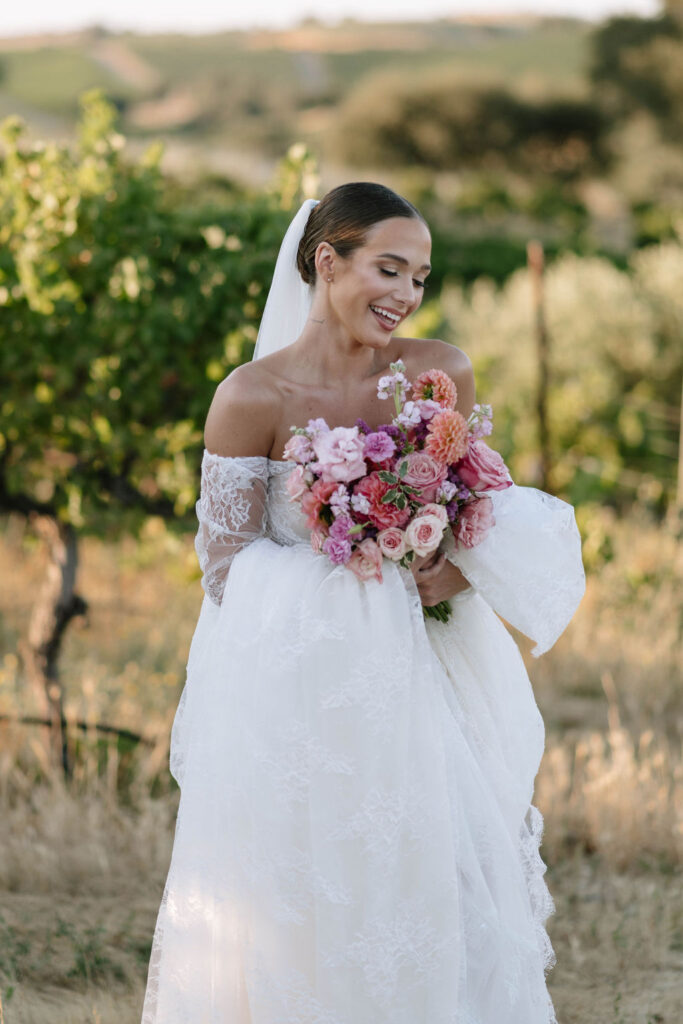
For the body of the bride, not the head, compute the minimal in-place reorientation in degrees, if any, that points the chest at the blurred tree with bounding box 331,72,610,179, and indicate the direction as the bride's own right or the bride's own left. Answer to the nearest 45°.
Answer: approximately 135° to the bride's own left

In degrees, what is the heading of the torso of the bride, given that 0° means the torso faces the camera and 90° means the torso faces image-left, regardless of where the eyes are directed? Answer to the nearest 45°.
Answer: approximately 315°

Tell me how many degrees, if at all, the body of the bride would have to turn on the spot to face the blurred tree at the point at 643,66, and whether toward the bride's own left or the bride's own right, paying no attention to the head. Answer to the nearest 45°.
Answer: approximately 135° to the bride's own left

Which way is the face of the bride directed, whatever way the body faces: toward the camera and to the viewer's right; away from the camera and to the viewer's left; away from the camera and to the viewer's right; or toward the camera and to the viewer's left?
toward the camera and to the viewer's right
